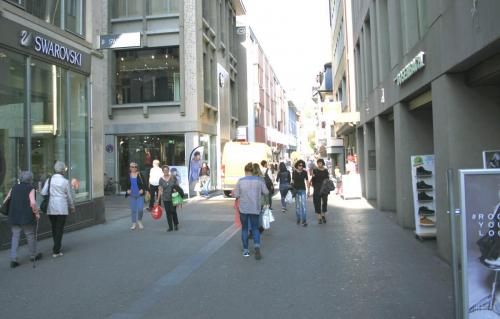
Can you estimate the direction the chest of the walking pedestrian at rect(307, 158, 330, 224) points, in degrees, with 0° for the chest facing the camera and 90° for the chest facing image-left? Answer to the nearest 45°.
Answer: approximately 0°

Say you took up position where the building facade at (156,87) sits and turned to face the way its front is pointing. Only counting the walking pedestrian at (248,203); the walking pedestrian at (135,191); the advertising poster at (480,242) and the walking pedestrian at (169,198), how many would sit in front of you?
4

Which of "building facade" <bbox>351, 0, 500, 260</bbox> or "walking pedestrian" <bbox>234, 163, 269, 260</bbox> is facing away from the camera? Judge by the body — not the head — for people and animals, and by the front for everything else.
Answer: the walking pedestrian

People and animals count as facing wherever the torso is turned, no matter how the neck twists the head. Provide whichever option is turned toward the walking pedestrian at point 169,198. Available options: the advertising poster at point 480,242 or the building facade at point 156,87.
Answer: the building facade

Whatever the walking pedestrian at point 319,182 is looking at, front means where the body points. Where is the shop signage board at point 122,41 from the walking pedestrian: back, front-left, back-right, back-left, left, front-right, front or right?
right

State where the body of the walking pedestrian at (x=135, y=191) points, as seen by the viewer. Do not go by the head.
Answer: toward the camera

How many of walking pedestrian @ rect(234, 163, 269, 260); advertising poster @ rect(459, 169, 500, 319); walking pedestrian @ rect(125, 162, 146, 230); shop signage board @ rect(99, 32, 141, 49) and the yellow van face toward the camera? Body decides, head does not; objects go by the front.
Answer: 3

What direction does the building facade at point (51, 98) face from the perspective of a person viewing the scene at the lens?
facing the viewer and to the right of the viewer

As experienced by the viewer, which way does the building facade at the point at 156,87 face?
facing the viewer

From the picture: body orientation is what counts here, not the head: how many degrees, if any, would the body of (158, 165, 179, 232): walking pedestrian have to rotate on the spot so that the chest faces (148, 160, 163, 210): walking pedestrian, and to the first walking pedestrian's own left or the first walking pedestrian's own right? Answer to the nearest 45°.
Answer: approximately 180°

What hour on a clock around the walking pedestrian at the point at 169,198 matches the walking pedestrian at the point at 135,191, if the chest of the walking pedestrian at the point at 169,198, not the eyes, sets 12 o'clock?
the walking pedestrian at the point at 135,191 is roughly at 4 o'clock from the walking pedestrian at the point at 169,198.

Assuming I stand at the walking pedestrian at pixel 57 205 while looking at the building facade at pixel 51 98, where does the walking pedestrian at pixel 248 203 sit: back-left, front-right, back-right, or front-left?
back-right

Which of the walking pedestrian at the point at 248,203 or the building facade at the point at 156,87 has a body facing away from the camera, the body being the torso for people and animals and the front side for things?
the walking pedestrian

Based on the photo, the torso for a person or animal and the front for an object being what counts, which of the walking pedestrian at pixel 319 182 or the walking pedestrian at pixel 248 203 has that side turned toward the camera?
the walking pedestrian at pixel 319 182

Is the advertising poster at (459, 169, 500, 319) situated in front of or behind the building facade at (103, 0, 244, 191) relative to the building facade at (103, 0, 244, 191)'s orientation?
in front
